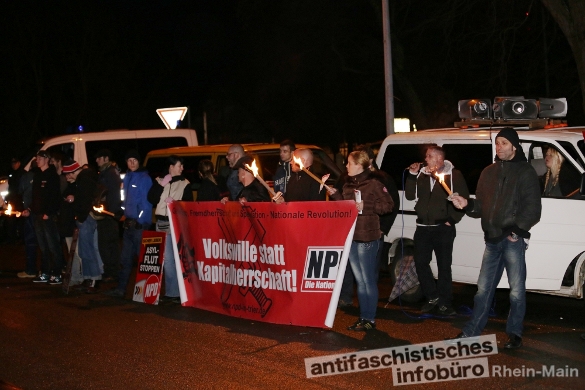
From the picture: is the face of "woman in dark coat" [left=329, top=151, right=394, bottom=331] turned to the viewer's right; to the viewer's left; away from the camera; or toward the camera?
to the viewer's left

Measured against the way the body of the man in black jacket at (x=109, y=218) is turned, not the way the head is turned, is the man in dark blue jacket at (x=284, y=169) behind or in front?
behind

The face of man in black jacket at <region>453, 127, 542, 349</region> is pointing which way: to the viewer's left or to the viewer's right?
to the viewer's left

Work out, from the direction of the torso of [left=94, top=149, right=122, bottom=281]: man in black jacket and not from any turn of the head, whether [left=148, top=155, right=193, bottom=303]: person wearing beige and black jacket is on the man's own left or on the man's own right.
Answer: on the man's own left

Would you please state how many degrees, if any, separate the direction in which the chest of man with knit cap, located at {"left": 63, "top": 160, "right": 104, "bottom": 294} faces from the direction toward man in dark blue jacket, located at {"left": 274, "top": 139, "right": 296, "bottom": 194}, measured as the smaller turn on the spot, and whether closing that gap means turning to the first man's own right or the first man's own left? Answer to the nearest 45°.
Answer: approximately 135° to the first man's own left

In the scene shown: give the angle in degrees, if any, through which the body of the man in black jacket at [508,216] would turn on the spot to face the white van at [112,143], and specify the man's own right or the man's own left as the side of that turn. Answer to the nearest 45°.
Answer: approximately 90° to the man's own right

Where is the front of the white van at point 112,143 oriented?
to the viewer's left

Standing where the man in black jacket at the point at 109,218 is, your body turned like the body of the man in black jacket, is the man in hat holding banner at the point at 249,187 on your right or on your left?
on your left
